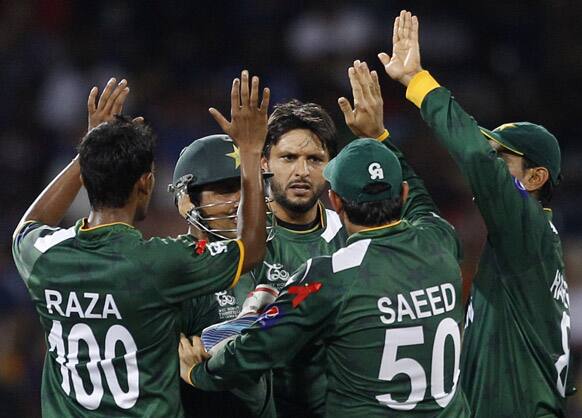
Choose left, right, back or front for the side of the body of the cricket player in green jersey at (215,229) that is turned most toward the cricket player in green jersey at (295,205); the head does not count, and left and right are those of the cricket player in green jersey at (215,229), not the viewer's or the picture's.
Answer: left

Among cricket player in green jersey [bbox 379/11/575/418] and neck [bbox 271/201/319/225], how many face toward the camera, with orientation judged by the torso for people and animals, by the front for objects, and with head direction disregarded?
1

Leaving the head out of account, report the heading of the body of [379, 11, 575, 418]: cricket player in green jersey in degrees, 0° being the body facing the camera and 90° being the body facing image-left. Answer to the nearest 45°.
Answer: approximately 90°

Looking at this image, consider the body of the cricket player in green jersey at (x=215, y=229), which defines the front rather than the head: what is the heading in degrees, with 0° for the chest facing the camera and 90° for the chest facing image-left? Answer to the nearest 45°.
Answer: approximately 315°

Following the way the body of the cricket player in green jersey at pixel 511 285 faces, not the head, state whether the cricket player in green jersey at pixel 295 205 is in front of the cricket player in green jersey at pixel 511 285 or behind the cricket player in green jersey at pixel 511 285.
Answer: in front

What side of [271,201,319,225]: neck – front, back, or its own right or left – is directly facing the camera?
front

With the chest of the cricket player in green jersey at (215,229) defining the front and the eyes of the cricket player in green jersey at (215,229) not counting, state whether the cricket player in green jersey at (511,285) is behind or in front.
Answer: in front

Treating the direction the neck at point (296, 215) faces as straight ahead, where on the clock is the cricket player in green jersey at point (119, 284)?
The cricket player in green jersey is roughly at 1 o'clock from the neck.

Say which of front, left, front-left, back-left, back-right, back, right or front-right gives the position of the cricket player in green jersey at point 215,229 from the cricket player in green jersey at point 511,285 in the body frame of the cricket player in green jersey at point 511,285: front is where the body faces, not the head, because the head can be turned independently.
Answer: front

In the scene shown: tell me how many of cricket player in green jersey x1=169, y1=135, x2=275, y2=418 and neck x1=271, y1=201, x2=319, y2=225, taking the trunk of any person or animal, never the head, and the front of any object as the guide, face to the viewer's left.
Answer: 0

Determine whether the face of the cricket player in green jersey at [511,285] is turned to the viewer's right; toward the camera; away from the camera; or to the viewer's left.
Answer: to the viewer's left

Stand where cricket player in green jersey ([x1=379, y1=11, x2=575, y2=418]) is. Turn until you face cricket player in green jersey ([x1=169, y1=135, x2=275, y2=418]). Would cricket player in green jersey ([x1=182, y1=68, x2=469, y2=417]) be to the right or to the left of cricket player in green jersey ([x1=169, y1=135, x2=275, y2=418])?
left
